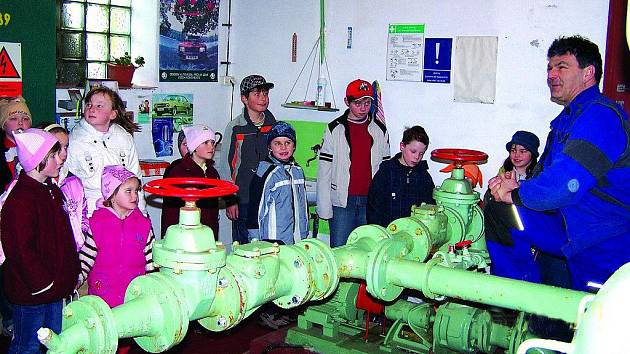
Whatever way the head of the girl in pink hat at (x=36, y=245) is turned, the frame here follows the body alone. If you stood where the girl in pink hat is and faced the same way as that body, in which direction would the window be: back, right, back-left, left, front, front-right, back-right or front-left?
left

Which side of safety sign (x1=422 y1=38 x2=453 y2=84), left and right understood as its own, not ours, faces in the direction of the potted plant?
right

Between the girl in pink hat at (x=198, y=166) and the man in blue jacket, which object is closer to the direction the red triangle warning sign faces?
the man in blue jacket

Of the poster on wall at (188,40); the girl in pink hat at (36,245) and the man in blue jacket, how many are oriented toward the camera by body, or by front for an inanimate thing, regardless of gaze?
1

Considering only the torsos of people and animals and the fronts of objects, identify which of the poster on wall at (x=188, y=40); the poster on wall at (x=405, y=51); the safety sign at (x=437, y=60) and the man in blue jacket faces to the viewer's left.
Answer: the man in blue jacket

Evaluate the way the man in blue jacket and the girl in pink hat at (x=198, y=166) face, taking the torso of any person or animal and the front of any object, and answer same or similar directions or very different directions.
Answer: very different directions

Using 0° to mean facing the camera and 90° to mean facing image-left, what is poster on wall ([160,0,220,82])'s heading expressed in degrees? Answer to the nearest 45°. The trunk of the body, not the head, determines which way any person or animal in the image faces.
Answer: approximately 0°

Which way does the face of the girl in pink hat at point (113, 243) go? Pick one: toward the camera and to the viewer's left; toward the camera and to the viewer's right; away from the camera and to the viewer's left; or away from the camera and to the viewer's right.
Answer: toward the camera and to the viewer's right

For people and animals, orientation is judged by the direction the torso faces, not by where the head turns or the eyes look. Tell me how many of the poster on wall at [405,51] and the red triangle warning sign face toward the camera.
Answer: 2

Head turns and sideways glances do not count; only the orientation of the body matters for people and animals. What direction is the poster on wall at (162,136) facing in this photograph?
toward the camera

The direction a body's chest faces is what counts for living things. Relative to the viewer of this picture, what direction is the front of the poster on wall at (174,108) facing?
facing the viewer

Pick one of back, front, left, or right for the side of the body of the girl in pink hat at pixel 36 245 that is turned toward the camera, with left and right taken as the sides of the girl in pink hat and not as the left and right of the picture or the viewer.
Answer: right

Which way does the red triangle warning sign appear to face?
toward the camera

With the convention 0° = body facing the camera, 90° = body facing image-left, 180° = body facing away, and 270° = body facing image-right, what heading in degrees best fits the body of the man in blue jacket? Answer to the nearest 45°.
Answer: approximately 90°
